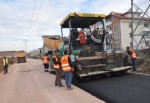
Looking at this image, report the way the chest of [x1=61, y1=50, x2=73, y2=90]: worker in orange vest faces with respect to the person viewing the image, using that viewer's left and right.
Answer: facing away from the viewer and to the right of the viewer
